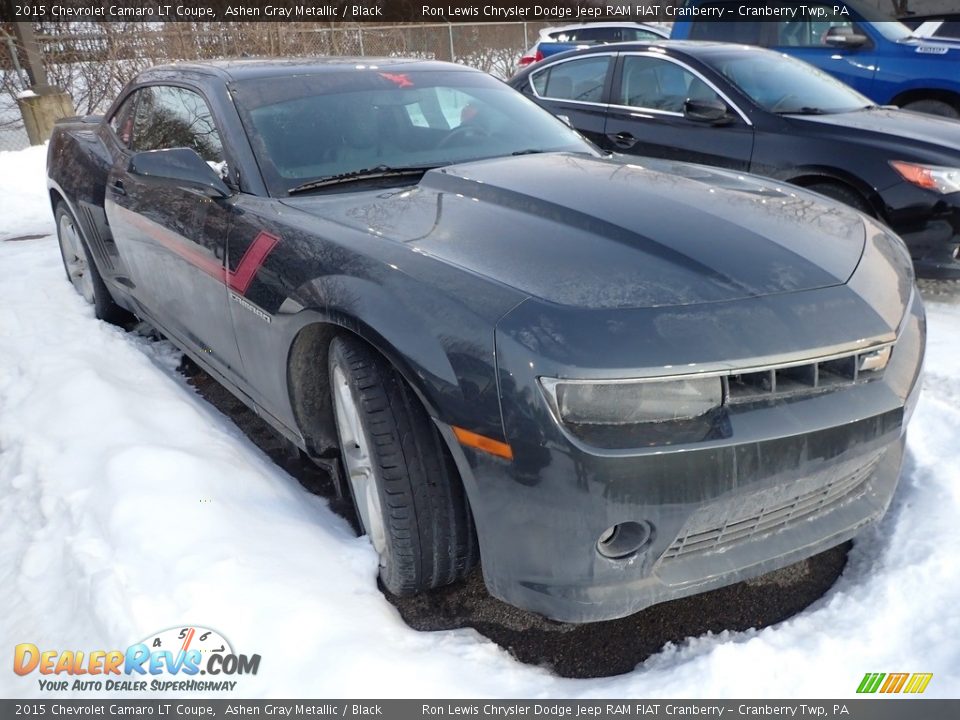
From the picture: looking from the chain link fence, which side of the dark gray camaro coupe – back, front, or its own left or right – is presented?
back

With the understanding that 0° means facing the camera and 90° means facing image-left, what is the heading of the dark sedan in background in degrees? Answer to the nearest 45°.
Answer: approximately 315°

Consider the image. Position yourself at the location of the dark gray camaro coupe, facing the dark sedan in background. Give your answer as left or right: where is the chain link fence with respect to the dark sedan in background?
left

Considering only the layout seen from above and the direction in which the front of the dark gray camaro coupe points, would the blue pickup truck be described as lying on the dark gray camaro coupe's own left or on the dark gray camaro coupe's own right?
on the dark gray camaro coupe's own left

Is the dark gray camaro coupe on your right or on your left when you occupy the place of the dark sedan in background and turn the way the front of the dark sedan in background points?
on your right

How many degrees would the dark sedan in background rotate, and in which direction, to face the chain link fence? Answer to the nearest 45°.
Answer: approximately 180°

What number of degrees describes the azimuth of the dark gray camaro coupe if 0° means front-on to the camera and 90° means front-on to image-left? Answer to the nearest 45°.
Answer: approximately 315°
